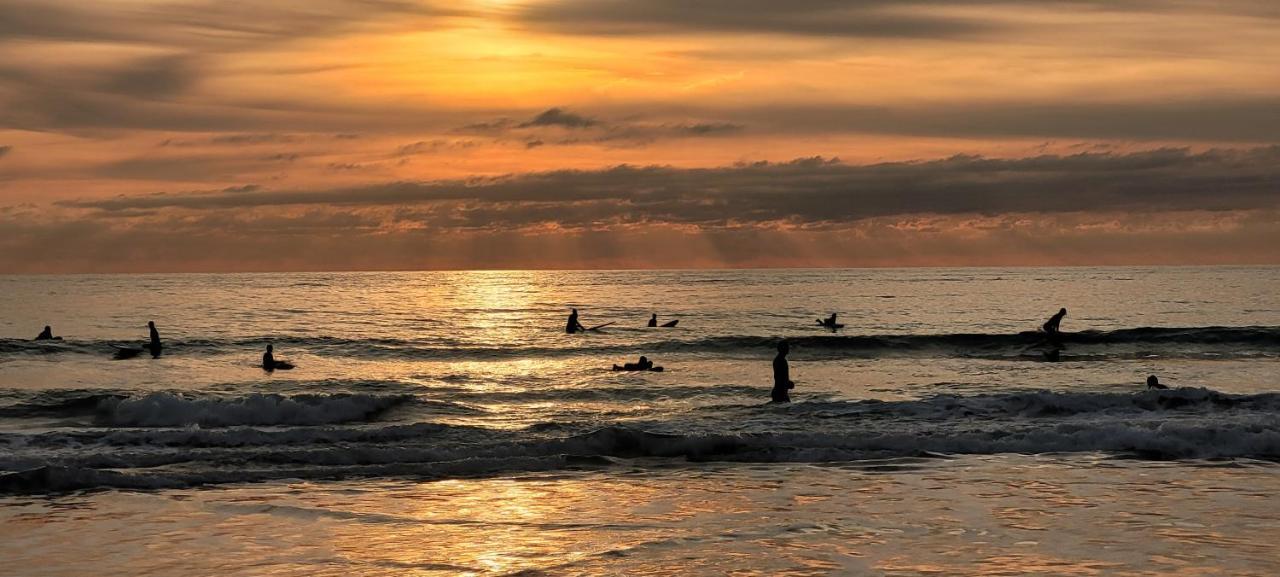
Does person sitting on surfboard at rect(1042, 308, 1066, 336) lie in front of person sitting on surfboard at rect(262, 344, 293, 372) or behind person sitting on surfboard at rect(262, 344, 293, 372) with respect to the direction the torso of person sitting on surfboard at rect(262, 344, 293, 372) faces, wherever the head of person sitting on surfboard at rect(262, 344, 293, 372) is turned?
in front

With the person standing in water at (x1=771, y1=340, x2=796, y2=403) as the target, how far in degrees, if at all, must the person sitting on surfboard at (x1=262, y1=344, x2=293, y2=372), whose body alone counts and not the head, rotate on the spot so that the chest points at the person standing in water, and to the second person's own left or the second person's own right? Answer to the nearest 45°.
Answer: approximately 45° to the second person's own right

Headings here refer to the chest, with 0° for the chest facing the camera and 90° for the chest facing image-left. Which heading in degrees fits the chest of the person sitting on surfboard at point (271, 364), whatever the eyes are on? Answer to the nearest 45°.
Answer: approximately 270°
